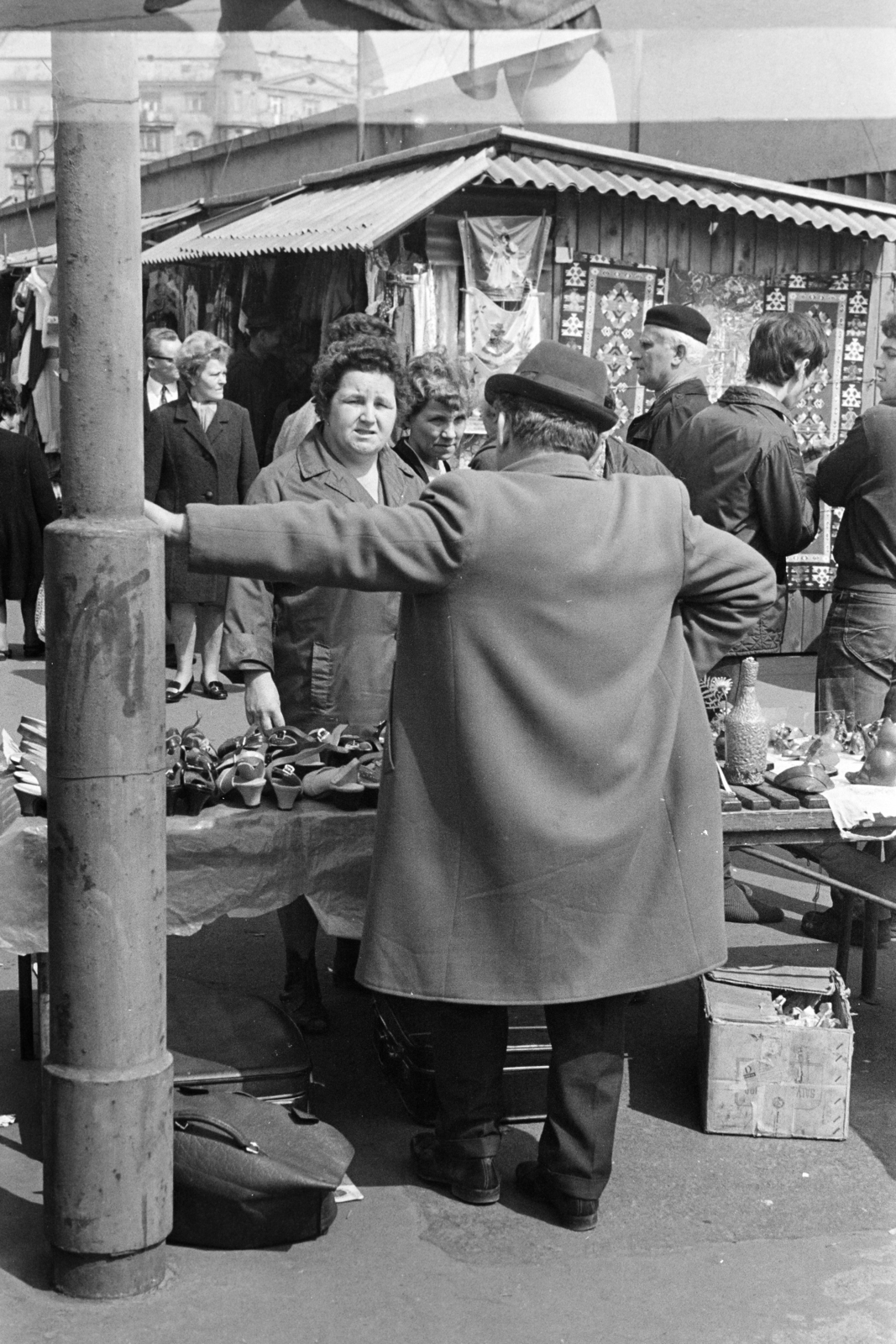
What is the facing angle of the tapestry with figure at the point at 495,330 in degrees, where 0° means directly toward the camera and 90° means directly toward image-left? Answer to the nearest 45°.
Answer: approximately 0°

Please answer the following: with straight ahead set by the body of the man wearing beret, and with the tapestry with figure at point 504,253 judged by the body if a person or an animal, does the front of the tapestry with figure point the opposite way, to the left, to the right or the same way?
to the left

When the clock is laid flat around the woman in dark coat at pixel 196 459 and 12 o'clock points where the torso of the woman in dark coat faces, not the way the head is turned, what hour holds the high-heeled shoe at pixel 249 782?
The high-heeled shoe is roughly at 12 o'clock from the woman in dark coat.

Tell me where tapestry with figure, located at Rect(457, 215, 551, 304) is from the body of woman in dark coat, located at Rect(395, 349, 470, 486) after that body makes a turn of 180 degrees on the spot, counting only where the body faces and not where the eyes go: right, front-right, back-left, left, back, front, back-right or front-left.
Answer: front-right

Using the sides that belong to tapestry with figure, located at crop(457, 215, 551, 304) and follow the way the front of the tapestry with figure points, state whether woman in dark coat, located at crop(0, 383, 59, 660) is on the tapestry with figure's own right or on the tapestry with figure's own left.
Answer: on the tapestry with figure's own right

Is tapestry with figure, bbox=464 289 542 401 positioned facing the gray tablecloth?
yes
